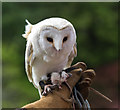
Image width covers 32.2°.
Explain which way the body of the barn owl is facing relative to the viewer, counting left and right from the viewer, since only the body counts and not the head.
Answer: facing the viewer and to the right of the viewer
